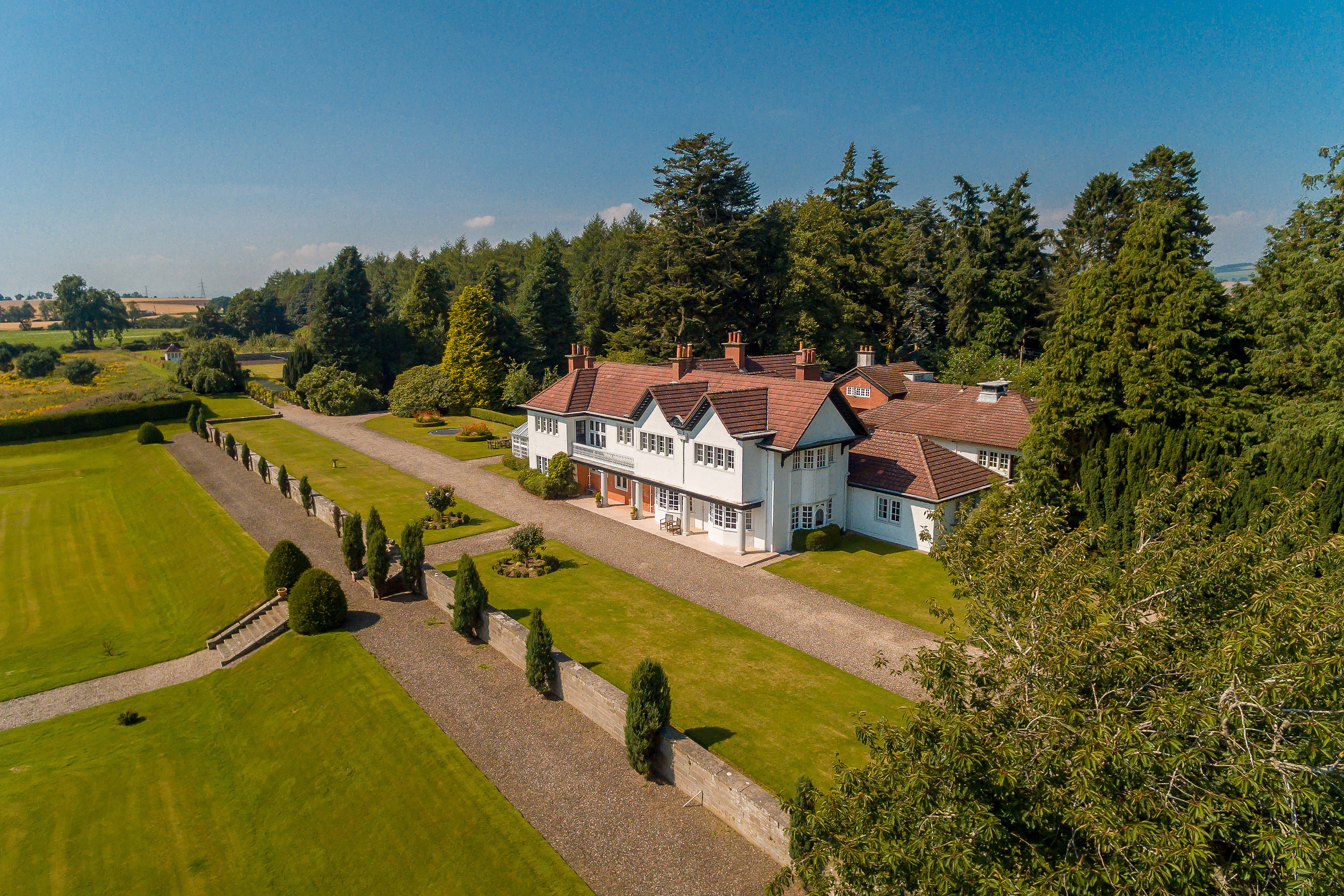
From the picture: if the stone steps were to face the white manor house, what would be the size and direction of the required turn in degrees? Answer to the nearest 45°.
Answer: approximately 135° to its left

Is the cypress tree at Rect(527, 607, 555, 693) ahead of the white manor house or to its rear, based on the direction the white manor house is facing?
ahead

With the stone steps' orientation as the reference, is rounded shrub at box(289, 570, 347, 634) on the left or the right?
on its left

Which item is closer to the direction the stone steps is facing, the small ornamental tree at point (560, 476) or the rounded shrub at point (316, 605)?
the rounded shrub

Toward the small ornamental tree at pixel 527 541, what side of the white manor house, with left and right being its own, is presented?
front

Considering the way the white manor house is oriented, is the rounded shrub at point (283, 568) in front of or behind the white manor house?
in front

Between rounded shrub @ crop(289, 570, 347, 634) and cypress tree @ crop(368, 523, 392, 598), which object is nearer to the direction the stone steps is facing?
the rounded shrub

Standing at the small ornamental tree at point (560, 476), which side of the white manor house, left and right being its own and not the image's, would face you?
right

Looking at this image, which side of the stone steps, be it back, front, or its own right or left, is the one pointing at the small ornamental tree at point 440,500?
back

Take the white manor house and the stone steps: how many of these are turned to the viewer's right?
0

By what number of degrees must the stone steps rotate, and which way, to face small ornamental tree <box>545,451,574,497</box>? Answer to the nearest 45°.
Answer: approximately 180°

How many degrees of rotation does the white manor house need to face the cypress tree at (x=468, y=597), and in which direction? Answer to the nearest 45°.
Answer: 0° — it already faces it

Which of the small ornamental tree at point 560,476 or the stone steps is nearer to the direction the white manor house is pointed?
the stone steps

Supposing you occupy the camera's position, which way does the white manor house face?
facing the viewer and to the left of the viewer
